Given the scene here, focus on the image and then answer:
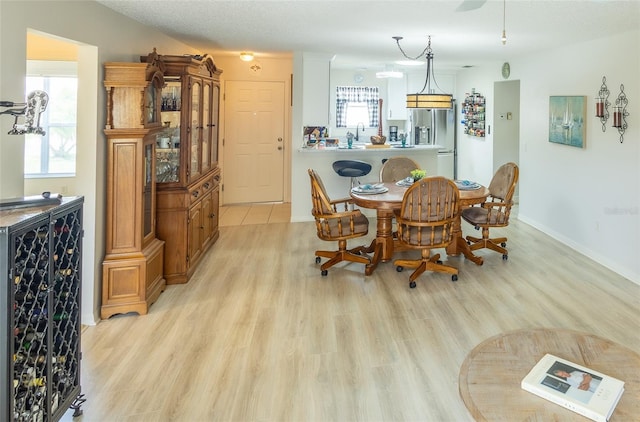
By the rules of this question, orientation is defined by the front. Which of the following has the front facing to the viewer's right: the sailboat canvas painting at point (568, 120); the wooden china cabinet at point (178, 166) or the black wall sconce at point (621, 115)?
the wooden china cabinet

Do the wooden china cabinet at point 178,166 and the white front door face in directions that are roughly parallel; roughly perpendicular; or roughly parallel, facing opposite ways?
roughly perpendicular

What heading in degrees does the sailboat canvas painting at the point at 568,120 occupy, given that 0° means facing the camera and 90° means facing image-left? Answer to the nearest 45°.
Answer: approximately 45°

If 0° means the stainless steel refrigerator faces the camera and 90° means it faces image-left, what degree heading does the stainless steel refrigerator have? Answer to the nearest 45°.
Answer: approximately 0°

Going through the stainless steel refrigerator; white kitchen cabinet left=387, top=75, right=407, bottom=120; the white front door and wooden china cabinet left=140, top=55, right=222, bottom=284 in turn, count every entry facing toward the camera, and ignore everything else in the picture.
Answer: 3

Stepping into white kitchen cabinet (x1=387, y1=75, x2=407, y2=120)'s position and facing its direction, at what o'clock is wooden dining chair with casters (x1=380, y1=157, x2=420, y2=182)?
The wooden dining chair with casters is roughly at 12 o'clock from the white kitchen cabinet.
